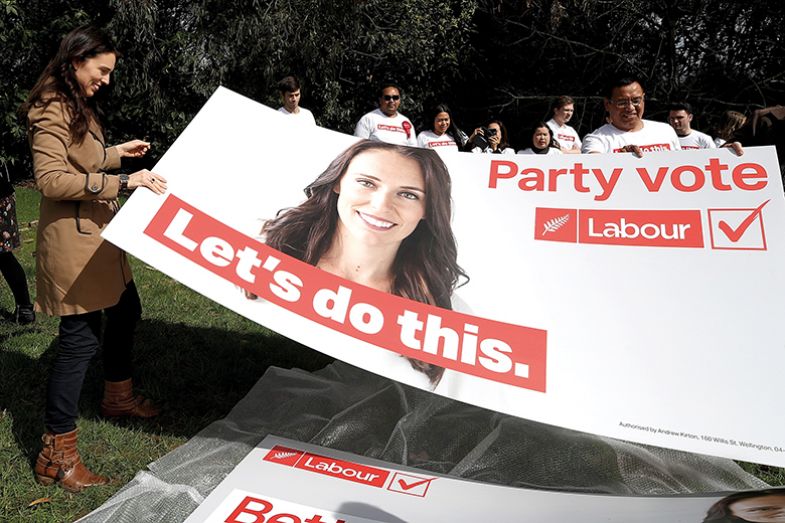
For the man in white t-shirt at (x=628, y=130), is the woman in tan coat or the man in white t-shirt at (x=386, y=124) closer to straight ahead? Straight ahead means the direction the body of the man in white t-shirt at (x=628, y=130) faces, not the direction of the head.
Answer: the woman in tan coat

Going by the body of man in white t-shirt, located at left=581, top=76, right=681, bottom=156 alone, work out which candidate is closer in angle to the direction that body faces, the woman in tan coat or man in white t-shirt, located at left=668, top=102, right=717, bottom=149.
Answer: the woman in tan coat

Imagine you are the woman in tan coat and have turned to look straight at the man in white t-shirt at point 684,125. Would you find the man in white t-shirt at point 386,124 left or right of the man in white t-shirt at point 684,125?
left

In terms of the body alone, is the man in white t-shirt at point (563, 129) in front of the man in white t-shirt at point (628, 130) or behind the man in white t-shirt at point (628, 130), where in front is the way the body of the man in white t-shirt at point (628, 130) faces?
behind

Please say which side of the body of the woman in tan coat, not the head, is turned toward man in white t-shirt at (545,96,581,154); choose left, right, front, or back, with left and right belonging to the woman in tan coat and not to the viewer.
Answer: front

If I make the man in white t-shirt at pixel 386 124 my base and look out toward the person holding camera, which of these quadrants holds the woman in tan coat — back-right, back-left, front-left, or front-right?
back-right

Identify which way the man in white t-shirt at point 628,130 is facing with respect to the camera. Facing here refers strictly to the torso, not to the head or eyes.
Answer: toward the camera

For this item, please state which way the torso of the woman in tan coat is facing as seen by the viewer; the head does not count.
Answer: to the viewer's right

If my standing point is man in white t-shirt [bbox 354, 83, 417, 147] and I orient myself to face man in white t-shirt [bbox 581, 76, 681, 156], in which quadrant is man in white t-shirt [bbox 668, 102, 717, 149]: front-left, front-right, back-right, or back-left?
front-left

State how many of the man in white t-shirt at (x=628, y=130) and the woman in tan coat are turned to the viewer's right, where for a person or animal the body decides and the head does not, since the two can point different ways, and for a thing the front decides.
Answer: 1

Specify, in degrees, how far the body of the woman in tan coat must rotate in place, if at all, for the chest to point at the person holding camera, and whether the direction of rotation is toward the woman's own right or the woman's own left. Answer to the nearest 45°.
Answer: approximately 45° to the woman's own left

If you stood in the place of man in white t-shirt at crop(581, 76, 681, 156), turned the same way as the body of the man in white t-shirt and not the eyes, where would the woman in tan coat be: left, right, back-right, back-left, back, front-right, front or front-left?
front-right

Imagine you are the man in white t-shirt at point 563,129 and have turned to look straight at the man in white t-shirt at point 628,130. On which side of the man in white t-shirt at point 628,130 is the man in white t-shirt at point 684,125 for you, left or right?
left

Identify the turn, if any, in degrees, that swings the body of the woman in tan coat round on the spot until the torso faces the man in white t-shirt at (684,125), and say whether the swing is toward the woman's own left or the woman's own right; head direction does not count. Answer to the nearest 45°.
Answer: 0° — they already face them

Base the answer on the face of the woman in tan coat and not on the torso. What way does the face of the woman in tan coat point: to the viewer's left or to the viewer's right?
to the viewer's right
